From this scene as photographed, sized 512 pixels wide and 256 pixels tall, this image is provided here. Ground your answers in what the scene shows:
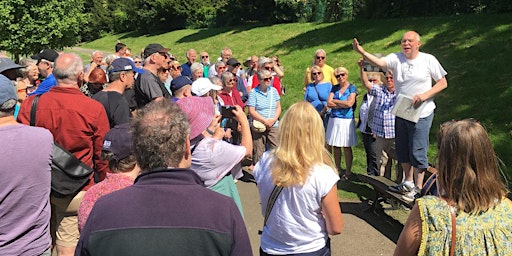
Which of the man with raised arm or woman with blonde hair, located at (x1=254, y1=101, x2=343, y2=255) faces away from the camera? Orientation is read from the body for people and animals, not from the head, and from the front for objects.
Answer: the woman with blonde hair

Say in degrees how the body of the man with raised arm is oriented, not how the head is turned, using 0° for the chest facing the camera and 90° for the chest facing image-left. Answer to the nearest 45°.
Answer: approximately 45°

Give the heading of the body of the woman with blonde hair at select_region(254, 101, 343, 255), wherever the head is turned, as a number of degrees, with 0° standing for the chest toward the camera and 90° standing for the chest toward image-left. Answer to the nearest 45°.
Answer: approximately 180°

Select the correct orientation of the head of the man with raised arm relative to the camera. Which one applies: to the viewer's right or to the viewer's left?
to the viewer's left

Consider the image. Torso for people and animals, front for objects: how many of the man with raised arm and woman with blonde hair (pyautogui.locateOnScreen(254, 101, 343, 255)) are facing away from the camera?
1

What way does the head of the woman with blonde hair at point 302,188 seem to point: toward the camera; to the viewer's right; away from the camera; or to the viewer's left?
away from the camera

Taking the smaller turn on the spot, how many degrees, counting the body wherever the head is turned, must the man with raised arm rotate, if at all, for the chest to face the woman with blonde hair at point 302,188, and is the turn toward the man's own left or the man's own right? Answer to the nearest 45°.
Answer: approximately 45° to the man's own left

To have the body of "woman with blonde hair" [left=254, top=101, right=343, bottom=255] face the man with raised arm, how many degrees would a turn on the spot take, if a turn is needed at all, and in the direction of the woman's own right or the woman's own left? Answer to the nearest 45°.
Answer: approximately 45° to the woman's own right

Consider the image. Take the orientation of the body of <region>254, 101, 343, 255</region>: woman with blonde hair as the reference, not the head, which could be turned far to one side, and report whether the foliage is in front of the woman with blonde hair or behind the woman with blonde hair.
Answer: in front
